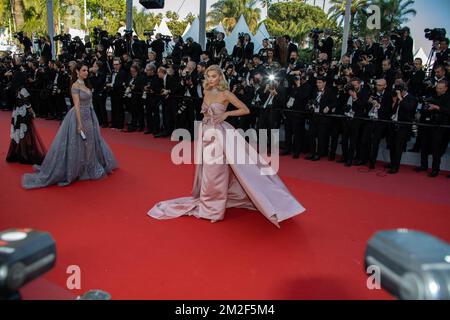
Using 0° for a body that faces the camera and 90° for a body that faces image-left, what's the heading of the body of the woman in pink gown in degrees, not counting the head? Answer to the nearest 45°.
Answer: approximately 45°

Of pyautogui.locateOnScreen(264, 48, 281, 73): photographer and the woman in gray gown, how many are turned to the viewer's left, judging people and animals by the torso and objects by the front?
0

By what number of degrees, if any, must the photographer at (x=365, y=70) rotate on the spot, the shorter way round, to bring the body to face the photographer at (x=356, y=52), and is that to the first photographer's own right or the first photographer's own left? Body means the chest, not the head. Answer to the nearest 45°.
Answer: approximately 135° to the first photographer's own right

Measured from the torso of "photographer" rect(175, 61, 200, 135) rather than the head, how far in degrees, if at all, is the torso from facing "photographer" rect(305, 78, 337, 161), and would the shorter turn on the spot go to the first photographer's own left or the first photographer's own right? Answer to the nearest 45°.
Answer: approximately 90° to the first photographer's own left

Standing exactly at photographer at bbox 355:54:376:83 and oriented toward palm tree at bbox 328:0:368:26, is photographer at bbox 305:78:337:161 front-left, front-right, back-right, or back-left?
back-left

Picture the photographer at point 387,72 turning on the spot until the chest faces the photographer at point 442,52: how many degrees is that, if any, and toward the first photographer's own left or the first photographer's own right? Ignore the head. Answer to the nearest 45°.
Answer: approximately 180°

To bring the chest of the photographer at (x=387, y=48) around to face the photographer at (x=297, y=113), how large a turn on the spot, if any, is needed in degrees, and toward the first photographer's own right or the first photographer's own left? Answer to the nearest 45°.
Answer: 0° — they already face them

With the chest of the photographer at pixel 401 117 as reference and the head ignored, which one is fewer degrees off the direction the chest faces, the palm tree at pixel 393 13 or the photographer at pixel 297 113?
the photographer
